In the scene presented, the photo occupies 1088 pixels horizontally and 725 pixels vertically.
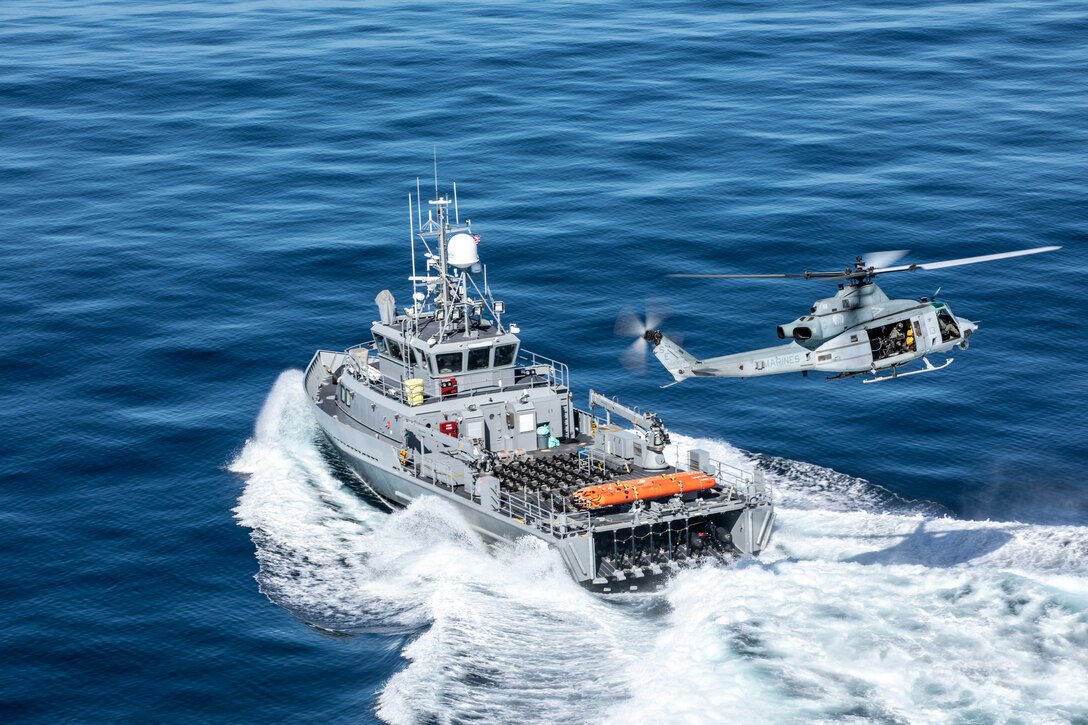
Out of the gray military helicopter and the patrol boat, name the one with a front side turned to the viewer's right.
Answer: the gray military helicopter

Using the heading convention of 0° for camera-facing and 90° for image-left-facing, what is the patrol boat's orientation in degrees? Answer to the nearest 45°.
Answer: approximately 135°

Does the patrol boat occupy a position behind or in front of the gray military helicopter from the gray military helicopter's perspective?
behind

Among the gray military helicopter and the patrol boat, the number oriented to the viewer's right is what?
1

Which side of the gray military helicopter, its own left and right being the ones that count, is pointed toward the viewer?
right
